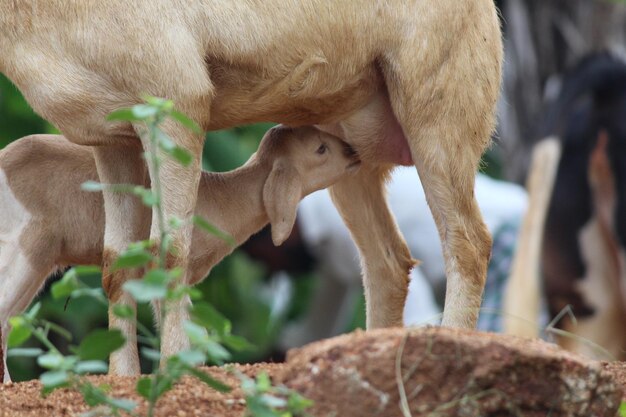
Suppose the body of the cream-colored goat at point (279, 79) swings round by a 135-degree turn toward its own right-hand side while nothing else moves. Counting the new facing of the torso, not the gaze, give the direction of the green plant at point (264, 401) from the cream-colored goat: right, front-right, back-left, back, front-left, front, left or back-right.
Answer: back-right

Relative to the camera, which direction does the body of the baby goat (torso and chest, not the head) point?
to the viewer's right

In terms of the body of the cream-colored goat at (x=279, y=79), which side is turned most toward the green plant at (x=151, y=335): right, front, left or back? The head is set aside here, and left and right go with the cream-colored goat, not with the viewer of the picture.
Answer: left

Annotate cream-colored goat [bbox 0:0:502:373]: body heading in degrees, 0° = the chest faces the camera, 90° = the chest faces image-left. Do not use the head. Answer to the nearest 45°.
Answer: approximately 90°

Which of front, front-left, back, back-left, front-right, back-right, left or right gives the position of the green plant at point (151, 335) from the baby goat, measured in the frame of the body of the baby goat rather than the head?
right

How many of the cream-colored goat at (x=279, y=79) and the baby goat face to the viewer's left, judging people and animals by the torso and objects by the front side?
1

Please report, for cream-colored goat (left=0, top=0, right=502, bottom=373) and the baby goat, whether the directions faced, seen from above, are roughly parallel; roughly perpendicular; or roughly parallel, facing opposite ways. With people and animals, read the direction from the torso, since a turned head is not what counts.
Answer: roughly parallel, facing opposite ways

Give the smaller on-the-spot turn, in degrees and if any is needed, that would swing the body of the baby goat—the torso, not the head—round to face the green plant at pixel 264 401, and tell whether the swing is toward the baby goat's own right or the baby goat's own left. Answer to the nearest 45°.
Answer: approximately 90° to the baby goat's own right
